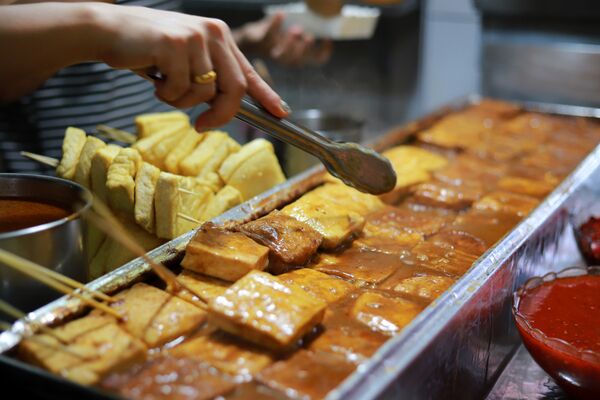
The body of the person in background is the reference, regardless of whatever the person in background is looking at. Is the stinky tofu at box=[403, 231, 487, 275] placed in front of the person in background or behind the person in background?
in front

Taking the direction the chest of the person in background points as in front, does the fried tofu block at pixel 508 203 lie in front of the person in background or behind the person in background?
in front
